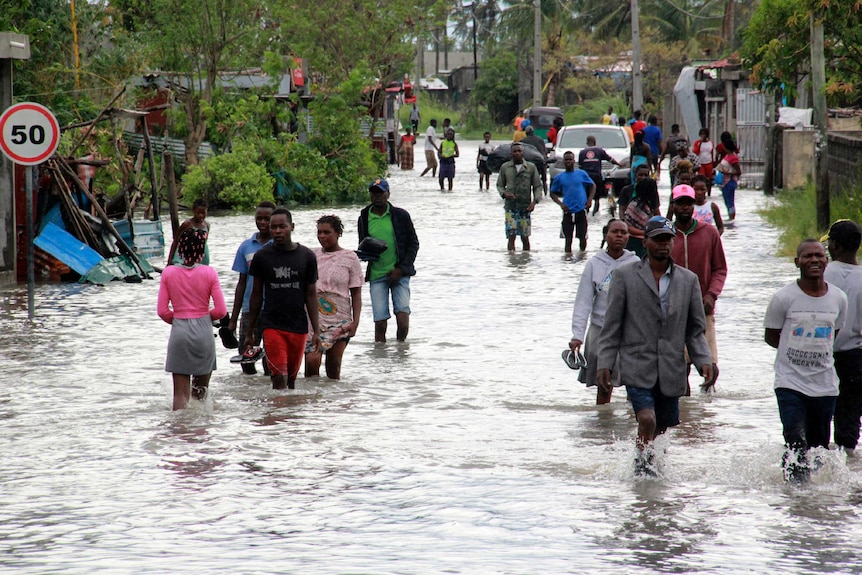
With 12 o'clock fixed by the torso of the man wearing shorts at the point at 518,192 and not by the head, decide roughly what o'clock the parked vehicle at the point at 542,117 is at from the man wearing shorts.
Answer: The parked vehicle is roughly at 6 o'clock from the man wearing shorts.

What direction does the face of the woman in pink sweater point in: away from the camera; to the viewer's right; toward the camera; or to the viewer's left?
away from the camera

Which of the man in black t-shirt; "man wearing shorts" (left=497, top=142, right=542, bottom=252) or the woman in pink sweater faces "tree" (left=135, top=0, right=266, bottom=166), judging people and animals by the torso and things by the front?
the woman in pink sweater

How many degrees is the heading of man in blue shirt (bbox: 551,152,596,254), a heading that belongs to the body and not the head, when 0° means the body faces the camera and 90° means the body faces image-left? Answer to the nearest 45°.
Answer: approximately 0°

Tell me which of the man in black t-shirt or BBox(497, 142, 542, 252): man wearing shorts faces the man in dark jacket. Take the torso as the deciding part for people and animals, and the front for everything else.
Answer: the man wearing shorts

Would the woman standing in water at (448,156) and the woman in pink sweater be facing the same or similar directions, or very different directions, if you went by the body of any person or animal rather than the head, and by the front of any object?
very different directions

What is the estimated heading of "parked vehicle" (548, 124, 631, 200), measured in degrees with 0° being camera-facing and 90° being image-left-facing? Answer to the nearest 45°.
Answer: approximately 0°

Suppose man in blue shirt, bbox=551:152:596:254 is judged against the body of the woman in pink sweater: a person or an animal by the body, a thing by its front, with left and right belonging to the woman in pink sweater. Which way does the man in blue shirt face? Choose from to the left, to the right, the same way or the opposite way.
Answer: the opposite way

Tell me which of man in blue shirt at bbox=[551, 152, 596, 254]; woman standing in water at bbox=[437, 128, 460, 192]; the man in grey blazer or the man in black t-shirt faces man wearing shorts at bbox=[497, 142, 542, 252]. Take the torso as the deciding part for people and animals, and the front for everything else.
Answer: the woman standing in water
